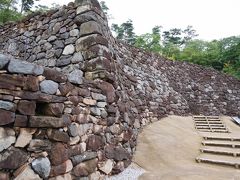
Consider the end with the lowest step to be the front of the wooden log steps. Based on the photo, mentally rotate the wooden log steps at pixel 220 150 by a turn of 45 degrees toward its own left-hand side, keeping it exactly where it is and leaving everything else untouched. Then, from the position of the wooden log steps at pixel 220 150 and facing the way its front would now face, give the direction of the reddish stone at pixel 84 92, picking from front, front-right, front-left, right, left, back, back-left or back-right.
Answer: right

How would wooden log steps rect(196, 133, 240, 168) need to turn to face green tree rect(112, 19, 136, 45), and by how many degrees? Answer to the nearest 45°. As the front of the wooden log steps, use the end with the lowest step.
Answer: approximately 135° to its right

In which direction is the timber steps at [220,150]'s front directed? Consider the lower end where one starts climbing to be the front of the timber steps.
toward the camera

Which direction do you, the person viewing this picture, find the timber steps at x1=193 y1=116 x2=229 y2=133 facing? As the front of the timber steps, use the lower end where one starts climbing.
facing the viewer

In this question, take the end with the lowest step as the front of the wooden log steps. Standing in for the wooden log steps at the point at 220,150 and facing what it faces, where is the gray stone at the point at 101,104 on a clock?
The gray stone is roughly at 1 o'clock from the wooden log steps.

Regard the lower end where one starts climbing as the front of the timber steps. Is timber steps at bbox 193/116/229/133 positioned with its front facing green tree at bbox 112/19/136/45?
no

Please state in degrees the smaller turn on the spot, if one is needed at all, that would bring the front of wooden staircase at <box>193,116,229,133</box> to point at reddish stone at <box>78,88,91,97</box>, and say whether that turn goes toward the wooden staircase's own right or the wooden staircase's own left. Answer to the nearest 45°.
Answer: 0° — it already faces it

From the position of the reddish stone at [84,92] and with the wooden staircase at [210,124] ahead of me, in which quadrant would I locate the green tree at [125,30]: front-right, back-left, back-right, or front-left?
front-left
